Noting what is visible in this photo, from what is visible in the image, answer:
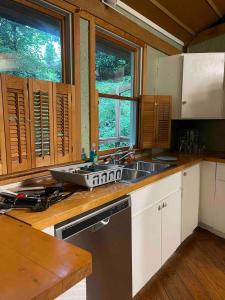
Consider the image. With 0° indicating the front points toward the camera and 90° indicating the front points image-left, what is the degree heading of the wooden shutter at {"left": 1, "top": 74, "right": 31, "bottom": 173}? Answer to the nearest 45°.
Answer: approximately 315°

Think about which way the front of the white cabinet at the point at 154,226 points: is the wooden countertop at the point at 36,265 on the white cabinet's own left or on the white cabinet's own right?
on the white cabinet's own right

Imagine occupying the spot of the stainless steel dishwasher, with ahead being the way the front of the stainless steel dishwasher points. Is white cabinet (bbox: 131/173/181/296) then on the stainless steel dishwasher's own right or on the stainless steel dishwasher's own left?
on the stainless steel dishwasher's own left

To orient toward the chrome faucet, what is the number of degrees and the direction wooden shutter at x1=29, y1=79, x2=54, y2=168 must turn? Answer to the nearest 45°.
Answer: approximately 90° to its left

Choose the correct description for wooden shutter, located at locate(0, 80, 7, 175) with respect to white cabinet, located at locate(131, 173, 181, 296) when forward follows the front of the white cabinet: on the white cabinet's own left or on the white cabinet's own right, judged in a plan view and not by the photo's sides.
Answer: on the white cabinet's own right

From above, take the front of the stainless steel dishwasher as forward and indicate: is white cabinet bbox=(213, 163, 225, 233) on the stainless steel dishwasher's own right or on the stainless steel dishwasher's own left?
on the stainless steel dishwasher's own left

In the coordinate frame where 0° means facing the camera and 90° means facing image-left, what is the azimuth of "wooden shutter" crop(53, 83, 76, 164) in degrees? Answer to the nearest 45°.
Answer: approximately 315°
